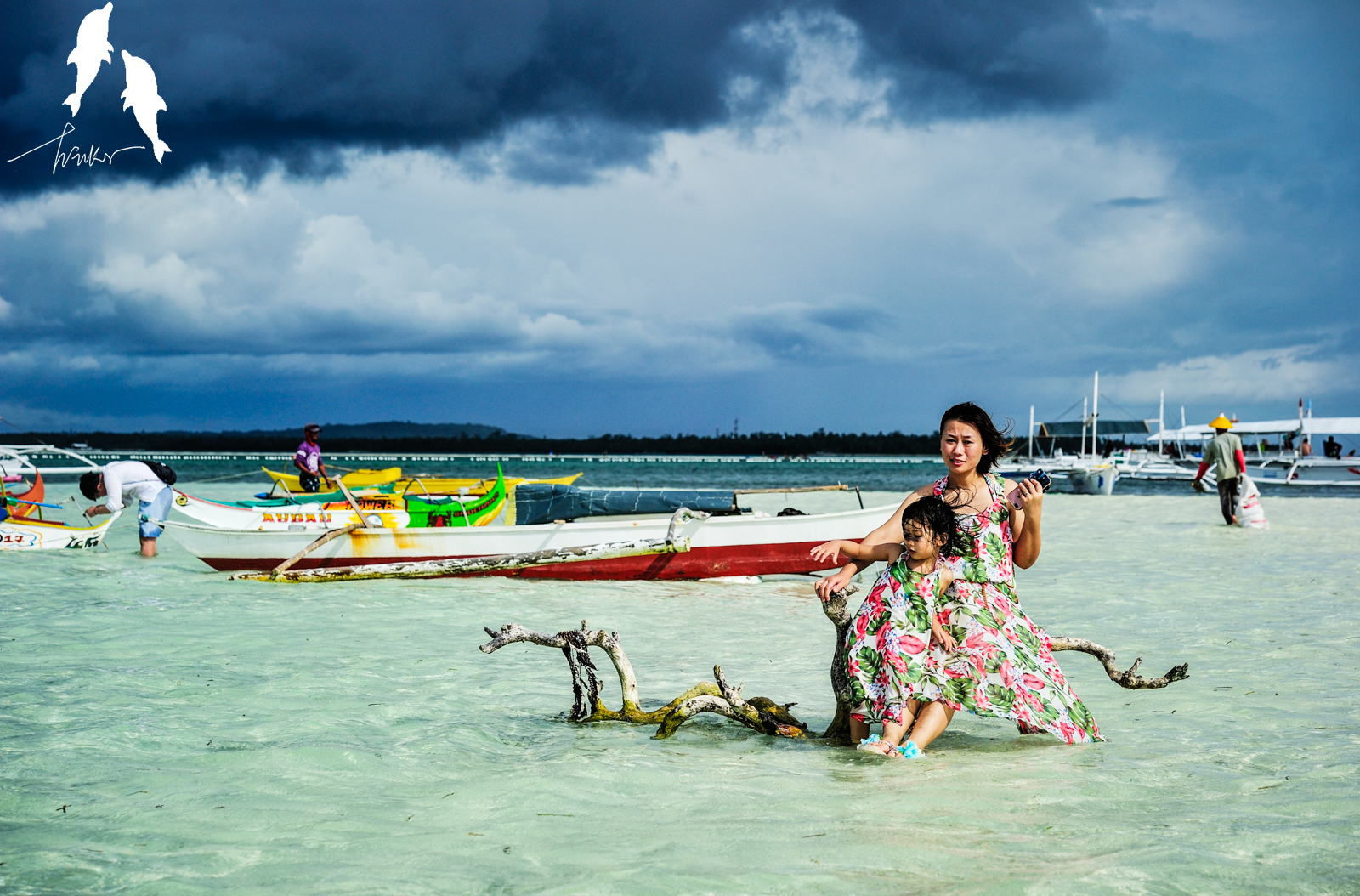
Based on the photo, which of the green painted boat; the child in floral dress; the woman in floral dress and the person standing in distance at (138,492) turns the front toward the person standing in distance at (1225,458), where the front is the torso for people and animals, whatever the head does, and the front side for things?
the green painted boat

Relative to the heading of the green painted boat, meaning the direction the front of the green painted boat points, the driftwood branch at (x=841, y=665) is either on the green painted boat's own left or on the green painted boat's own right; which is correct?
on the green painted boat's own right

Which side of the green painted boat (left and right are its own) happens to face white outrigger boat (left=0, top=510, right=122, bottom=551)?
back

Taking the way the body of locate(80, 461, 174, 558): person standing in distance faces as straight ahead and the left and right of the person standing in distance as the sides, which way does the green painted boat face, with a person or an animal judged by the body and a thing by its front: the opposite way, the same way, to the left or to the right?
the opposite way

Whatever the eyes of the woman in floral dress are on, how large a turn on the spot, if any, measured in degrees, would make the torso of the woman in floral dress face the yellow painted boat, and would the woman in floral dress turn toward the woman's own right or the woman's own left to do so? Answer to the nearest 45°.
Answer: approximately 90° to the woman's own right
